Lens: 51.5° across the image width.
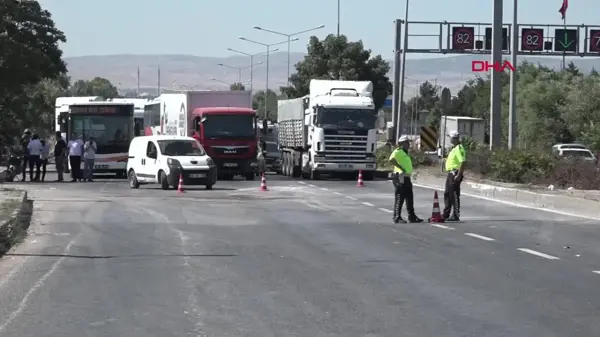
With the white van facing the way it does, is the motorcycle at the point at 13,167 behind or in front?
behind

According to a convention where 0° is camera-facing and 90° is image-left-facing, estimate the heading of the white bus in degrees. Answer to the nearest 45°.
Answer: approximately 0°
